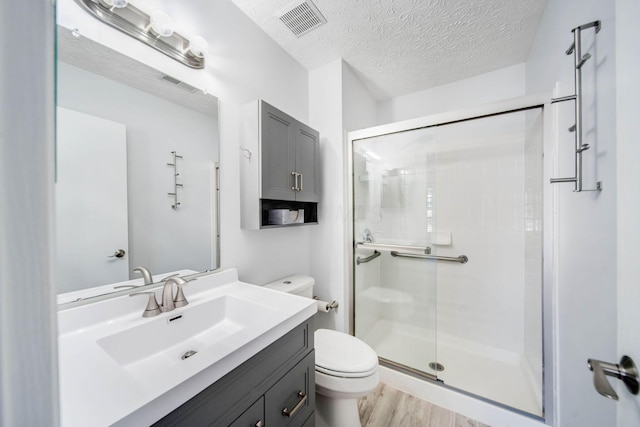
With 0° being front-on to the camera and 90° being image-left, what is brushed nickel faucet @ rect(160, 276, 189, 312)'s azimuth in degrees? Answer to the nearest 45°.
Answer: approximately 315°

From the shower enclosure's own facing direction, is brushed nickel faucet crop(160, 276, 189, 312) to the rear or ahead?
ahead

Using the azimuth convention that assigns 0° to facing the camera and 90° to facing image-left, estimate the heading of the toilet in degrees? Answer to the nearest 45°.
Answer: approximately 315°

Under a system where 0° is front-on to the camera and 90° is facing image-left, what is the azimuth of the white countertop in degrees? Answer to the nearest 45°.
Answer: approximately 315°

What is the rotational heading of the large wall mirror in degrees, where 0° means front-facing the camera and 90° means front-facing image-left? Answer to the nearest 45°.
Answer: approximately 315°

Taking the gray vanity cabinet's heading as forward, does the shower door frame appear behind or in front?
in front

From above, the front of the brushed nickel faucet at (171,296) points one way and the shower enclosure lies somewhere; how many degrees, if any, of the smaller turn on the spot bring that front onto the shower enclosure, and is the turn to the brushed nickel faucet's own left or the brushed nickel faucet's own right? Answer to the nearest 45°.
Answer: approximately 45° to the brushed nickel faucet's own left

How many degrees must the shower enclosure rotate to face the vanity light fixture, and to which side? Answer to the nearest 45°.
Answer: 0° — it already faces it
